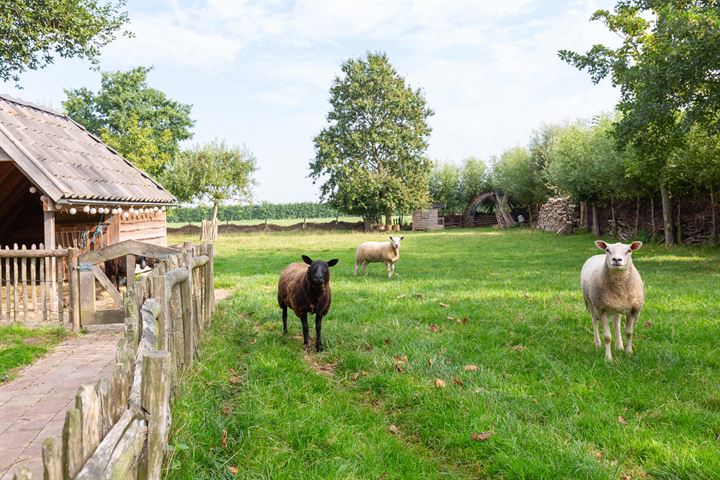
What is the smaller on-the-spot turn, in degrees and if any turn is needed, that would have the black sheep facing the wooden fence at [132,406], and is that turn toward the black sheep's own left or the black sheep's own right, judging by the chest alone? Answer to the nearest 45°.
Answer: approximately 45° to the black sheep's own right

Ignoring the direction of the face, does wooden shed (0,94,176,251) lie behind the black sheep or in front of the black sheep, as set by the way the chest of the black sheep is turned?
behind

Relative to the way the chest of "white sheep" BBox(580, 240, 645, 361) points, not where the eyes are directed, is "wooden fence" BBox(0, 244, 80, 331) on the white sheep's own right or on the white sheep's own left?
on the white sheep's own right

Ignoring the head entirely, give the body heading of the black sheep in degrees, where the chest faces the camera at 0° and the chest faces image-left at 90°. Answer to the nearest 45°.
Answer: approximately 315°

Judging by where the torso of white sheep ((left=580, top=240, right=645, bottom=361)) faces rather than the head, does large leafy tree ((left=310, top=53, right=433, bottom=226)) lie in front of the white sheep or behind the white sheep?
behind

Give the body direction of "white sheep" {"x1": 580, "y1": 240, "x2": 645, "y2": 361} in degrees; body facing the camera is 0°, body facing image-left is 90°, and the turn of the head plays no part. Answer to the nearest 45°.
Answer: approximately 0°

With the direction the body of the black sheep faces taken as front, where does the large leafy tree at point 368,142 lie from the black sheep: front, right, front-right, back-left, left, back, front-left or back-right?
back-left

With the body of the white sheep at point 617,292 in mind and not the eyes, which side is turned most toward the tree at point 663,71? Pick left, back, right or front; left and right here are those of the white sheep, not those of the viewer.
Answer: back
